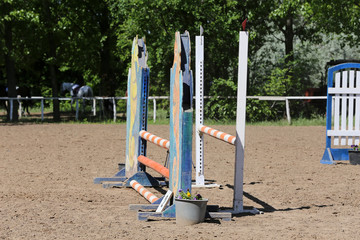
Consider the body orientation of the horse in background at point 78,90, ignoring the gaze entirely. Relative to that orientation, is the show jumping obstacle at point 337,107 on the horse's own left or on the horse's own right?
on the horse's own left

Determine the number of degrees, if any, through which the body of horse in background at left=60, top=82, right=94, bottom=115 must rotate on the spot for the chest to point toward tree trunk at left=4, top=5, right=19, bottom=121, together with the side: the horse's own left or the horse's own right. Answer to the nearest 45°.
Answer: approximately 45° to the horse's own left

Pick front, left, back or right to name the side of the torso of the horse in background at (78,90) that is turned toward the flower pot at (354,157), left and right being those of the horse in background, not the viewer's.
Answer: left

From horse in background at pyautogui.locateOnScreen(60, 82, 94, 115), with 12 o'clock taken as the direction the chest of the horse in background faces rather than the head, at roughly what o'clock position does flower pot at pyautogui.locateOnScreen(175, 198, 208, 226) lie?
The flower pot is roughly at 9 o'clock from the horse in background.

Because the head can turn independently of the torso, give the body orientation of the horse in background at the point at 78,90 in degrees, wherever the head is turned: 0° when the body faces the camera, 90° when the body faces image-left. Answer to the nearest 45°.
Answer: approximately 90°
